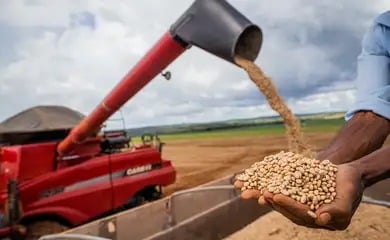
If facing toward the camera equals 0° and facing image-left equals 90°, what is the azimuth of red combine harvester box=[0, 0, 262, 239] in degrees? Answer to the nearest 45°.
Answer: approximately 45°

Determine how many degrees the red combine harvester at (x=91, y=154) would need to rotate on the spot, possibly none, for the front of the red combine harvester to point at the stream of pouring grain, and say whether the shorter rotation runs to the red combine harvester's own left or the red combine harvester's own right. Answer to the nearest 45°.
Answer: approximately 90° to the red combine harvester's own left
